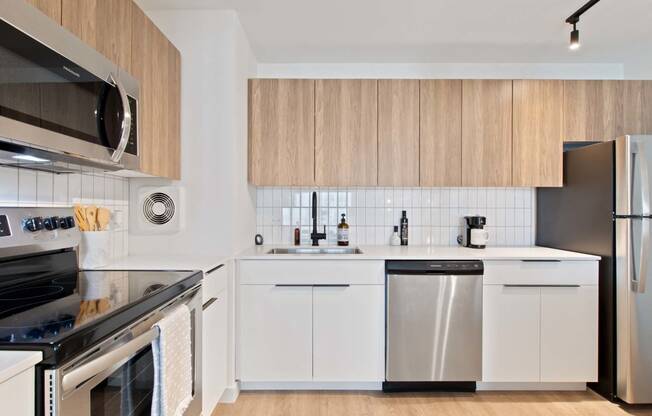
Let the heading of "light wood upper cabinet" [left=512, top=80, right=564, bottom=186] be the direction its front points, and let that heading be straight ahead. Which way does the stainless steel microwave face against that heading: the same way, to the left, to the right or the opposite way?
to the left

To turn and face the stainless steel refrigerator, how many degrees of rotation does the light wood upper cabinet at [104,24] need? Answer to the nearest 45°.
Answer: approximately 45° to its left

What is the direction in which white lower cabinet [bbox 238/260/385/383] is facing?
toward the camera

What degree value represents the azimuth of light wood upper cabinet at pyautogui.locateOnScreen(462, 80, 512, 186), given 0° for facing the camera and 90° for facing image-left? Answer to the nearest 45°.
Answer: approximately 0°

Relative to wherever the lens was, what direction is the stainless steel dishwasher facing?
facing the viewer

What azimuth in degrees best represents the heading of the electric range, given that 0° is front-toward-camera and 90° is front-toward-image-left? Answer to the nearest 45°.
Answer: approximately 315°

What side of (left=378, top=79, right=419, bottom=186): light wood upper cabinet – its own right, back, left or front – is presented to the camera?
front

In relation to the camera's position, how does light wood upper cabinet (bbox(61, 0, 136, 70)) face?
facing the viewer and to the right of the viewer

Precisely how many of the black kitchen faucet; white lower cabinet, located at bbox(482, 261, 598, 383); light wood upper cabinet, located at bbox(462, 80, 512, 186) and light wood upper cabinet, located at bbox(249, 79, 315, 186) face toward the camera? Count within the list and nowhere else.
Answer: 4

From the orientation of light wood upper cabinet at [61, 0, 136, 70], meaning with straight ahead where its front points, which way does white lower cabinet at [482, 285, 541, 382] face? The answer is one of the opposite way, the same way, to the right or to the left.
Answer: to the right

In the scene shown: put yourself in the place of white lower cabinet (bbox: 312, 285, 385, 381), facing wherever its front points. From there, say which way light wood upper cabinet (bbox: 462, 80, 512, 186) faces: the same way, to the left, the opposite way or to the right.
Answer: the same way

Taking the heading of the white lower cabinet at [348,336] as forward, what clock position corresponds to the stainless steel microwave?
The stainless steel microwave is roughly at 1 o'clock from the white lower cabinet.

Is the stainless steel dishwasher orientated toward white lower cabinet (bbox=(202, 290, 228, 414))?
no

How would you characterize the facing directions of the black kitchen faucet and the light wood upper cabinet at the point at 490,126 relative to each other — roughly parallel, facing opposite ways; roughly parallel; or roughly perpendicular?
roughly parallel

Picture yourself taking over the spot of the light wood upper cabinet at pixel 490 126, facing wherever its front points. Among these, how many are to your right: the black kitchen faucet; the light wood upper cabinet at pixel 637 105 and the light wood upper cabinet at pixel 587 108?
1

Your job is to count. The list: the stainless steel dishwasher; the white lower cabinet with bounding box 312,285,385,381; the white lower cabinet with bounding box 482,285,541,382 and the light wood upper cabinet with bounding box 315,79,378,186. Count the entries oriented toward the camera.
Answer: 4

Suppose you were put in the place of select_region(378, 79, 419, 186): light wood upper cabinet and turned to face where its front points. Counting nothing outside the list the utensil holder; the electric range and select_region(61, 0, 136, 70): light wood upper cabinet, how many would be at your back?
0
